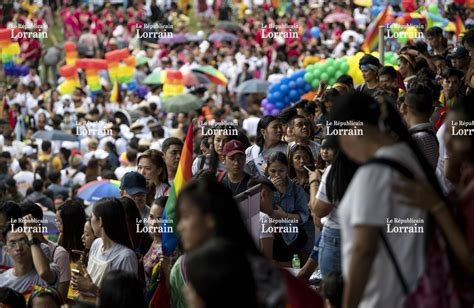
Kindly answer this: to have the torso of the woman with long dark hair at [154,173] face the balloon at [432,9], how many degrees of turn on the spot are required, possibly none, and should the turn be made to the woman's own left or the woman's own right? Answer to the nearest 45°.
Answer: approximately 180°

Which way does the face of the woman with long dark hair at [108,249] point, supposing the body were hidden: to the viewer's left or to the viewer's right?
to the viewer's left

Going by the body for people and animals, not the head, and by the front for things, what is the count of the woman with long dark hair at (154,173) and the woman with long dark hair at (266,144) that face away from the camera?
0

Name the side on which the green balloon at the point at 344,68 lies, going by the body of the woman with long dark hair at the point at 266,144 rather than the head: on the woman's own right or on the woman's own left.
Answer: on the woman's own left

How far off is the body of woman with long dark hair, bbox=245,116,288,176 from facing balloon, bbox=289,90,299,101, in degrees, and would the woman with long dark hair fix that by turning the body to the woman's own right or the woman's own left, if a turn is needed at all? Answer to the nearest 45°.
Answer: approximately 135° to the woman's own left

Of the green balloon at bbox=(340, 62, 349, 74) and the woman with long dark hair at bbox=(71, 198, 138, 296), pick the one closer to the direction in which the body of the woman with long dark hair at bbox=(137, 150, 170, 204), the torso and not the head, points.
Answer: the woman with long dark hair

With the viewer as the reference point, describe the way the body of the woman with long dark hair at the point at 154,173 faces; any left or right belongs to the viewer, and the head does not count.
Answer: facing the viewer and to the left of the viewer

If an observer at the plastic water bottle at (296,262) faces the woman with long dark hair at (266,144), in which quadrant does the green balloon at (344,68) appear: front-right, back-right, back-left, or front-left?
front-right

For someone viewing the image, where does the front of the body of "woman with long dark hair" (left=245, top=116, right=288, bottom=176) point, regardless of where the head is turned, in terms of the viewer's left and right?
facing the viewer and to the right of the viewer

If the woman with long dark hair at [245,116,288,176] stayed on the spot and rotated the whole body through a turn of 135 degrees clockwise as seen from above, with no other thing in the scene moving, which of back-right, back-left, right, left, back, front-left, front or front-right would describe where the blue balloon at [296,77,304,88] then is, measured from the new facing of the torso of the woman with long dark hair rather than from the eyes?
right

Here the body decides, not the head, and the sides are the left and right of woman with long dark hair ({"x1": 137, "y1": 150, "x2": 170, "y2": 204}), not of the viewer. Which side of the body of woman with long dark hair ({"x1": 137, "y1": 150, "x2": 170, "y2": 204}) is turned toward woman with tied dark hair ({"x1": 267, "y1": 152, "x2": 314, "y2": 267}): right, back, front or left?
left

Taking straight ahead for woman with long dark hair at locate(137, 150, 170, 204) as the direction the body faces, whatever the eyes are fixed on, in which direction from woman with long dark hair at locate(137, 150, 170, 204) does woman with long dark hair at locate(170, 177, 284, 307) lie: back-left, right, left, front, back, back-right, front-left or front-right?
front-left
